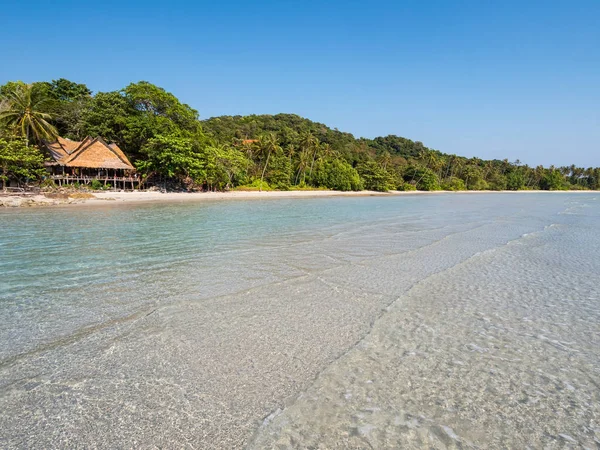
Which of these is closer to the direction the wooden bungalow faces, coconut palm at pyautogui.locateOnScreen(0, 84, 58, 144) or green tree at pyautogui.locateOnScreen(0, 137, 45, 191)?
the green tree

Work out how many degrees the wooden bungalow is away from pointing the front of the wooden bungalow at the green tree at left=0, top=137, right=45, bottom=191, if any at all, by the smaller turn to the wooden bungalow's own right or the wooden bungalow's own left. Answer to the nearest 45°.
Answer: approximately 45° to the wooden bungalow's own right

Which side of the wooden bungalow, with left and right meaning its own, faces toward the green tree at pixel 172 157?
left

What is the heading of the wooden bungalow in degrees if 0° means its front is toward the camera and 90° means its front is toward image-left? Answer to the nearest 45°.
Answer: approximately 0°
